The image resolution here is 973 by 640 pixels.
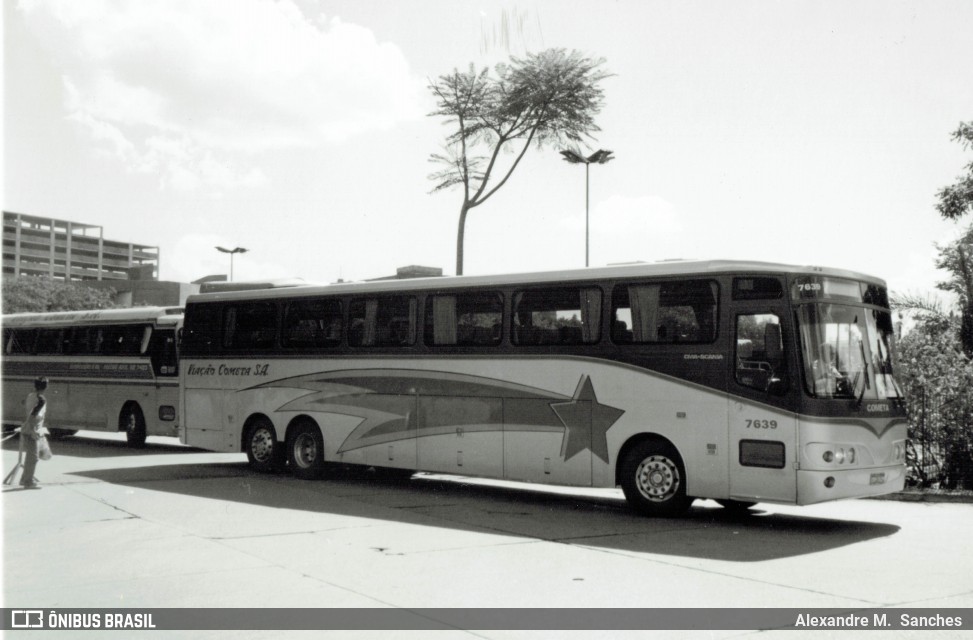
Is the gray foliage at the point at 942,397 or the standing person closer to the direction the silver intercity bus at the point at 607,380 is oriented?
the gray foliage

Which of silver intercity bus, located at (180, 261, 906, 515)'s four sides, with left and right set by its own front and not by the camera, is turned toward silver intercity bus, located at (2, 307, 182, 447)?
back

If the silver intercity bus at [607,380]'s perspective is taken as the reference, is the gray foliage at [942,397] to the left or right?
on its left

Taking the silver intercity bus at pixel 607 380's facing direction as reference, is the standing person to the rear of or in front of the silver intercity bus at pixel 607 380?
to the rear

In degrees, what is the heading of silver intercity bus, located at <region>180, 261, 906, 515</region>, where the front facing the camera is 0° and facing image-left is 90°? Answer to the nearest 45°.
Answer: approximately 315°

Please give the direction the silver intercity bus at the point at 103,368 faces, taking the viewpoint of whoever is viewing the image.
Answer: facing the viewer and to the right of the viewer
